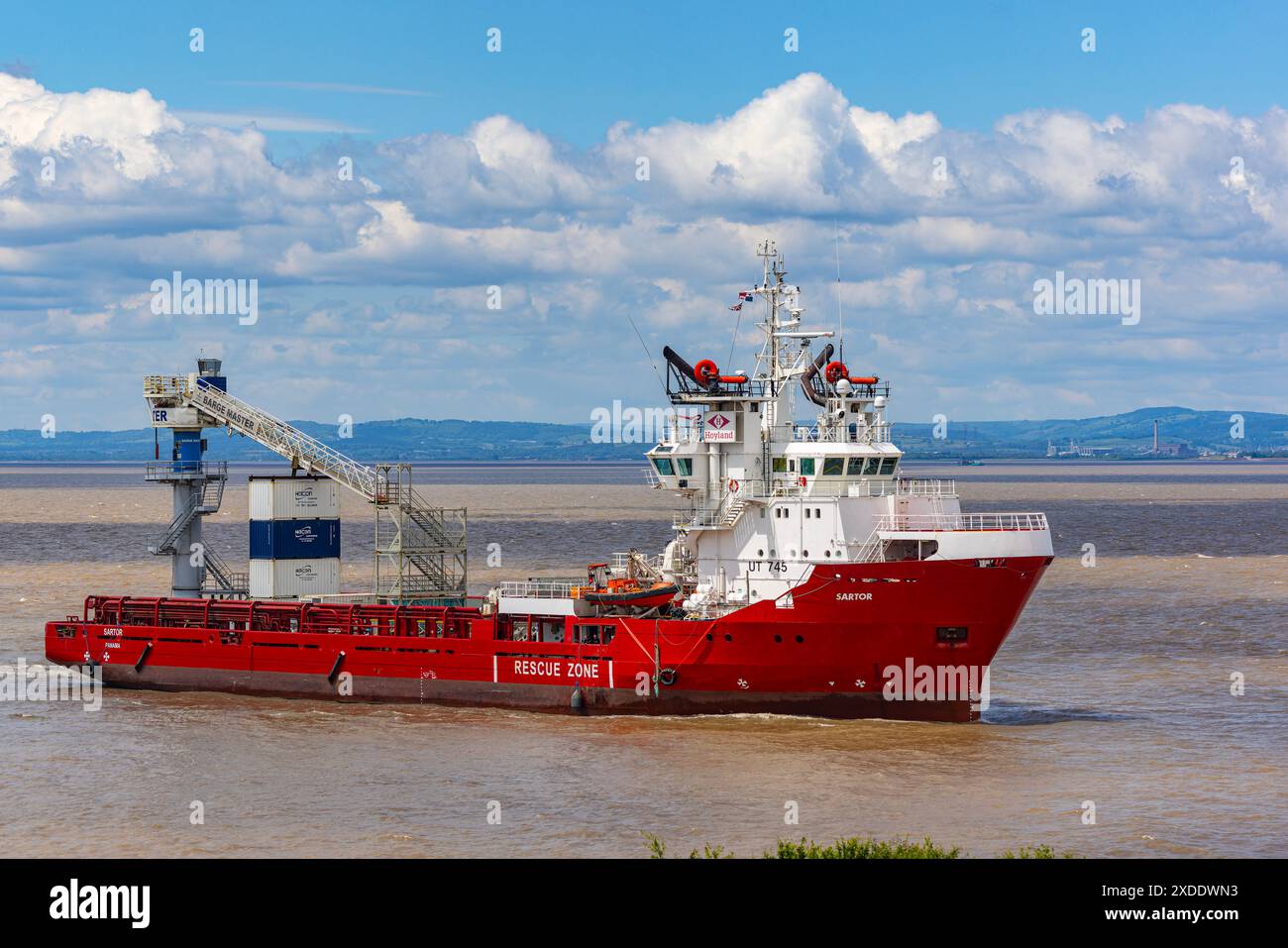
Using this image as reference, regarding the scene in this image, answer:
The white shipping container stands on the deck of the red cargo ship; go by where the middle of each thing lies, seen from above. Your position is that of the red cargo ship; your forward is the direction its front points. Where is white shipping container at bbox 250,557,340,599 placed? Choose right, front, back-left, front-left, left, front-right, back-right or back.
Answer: back

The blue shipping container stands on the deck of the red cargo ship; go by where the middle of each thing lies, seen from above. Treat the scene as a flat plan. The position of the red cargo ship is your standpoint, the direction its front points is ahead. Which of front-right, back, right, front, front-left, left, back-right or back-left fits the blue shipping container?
back

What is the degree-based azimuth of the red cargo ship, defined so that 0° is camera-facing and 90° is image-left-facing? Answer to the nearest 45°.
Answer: approximately 315°
